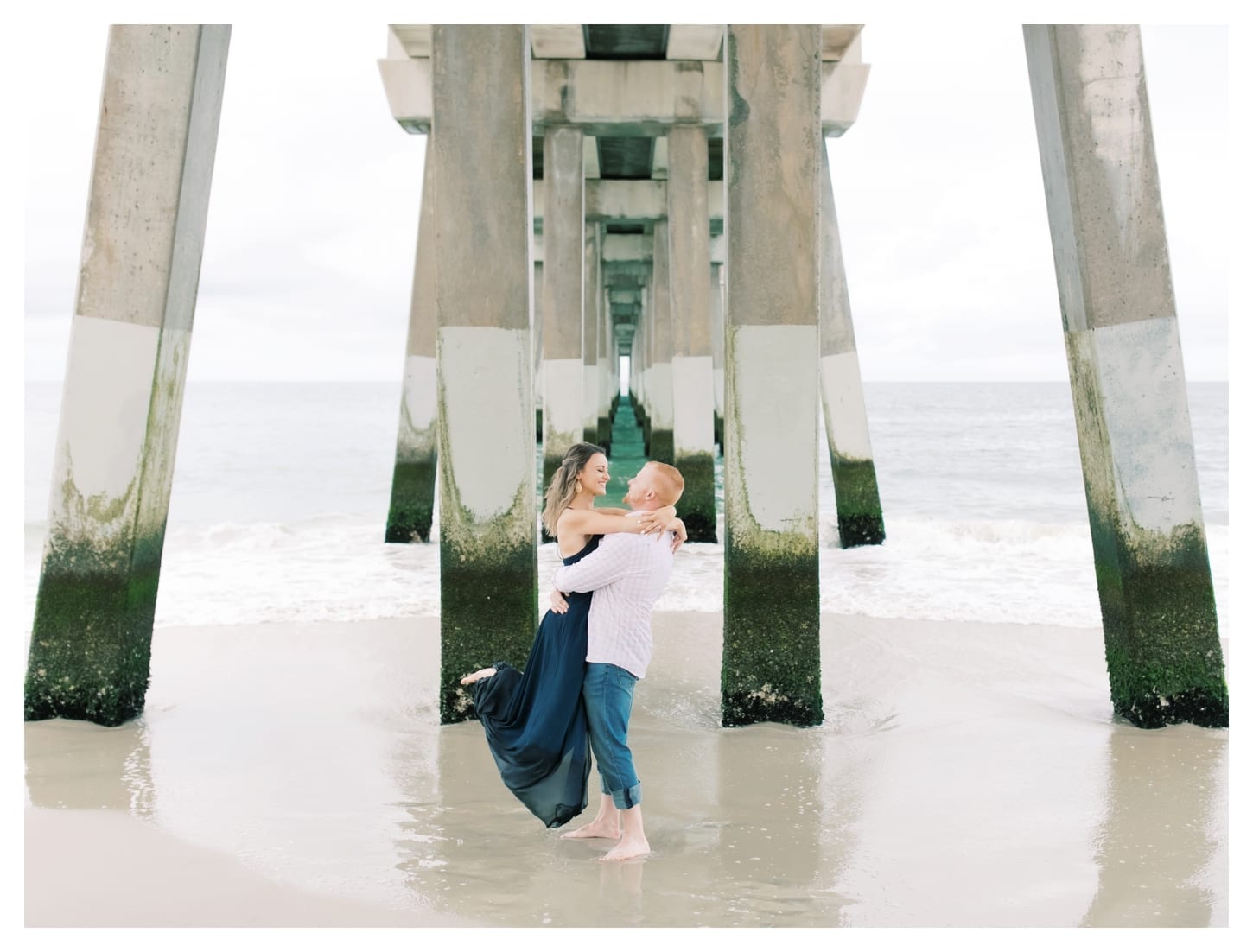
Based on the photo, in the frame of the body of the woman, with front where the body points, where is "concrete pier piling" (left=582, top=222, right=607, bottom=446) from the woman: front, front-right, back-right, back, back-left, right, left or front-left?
left

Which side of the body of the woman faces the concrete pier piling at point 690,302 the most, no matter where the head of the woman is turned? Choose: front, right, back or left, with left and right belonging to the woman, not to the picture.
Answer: left

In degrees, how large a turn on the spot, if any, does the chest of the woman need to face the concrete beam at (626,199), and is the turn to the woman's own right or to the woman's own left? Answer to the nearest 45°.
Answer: approximately 90° to the woman's own left

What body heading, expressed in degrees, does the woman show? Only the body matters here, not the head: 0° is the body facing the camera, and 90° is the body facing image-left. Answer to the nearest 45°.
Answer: approximately 270°

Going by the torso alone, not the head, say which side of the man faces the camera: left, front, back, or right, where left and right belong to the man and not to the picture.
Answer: left

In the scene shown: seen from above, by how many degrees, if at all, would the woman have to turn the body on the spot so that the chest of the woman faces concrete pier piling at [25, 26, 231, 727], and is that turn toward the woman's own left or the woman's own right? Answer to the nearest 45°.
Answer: approximately 135° to the woman's own left

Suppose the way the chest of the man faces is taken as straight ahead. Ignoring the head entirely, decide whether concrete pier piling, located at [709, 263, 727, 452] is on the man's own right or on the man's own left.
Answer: on the man's own right

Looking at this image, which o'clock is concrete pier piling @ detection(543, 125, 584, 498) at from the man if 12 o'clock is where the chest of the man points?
The concrete pier piling is roughly at 3 o'clock from the man.

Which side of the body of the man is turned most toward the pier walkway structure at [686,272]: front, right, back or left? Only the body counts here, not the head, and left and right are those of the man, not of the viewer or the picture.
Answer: right

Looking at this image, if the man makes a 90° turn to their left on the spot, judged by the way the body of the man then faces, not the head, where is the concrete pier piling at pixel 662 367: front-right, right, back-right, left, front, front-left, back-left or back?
back

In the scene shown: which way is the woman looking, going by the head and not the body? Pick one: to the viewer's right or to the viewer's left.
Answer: to the viewer's right

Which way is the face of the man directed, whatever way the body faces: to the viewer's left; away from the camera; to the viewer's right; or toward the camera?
to the viewer's left
